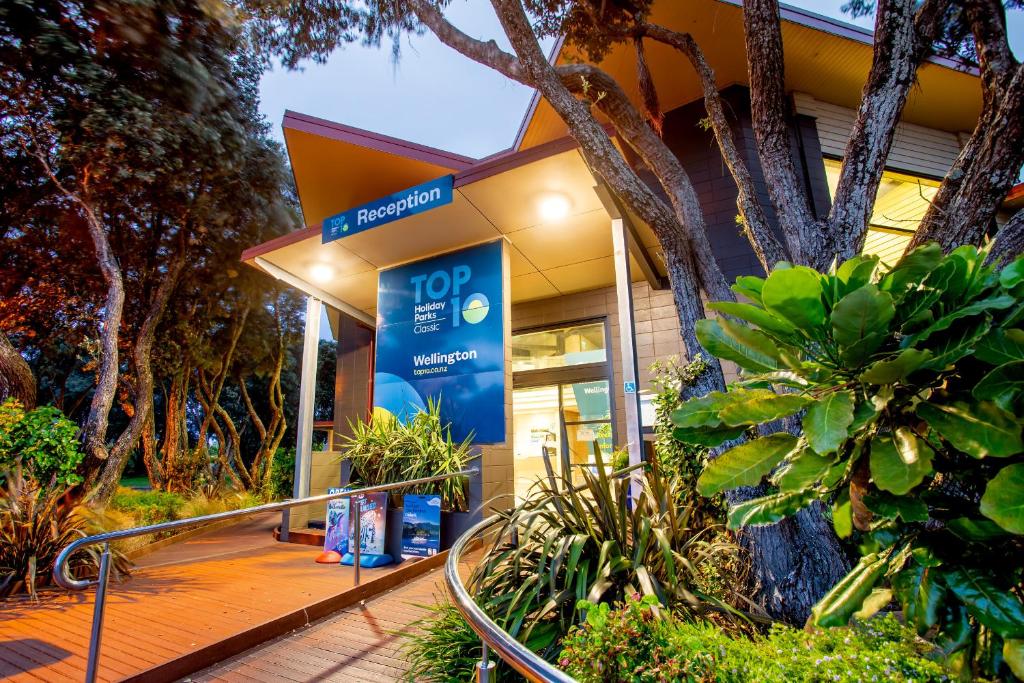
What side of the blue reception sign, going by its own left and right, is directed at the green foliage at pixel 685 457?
left

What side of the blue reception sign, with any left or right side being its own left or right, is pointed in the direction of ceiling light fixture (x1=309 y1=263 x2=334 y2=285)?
right

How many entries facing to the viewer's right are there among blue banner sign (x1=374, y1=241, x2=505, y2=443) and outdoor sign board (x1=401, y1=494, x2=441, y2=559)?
0

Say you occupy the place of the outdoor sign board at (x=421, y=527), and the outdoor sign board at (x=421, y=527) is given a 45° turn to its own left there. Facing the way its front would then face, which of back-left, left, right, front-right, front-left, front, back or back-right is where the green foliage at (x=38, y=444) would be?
back-right

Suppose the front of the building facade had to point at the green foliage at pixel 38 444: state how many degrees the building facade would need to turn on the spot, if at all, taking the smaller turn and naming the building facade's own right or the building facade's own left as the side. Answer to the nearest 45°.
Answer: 0° — it already faces it

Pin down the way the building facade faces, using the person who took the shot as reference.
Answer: facing the viewer and to the left of the viewer

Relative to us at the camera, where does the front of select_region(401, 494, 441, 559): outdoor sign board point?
facing the viewer

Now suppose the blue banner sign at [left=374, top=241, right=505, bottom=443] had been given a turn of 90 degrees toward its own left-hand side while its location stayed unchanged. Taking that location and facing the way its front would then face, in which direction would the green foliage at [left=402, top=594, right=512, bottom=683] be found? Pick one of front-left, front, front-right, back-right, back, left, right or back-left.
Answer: front-right

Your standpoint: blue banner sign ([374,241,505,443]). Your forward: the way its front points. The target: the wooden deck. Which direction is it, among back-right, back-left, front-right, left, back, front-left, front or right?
front

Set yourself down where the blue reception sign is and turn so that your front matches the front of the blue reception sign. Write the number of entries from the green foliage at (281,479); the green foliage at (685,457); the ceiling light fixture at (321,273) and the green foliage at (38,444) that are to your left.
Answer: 1
